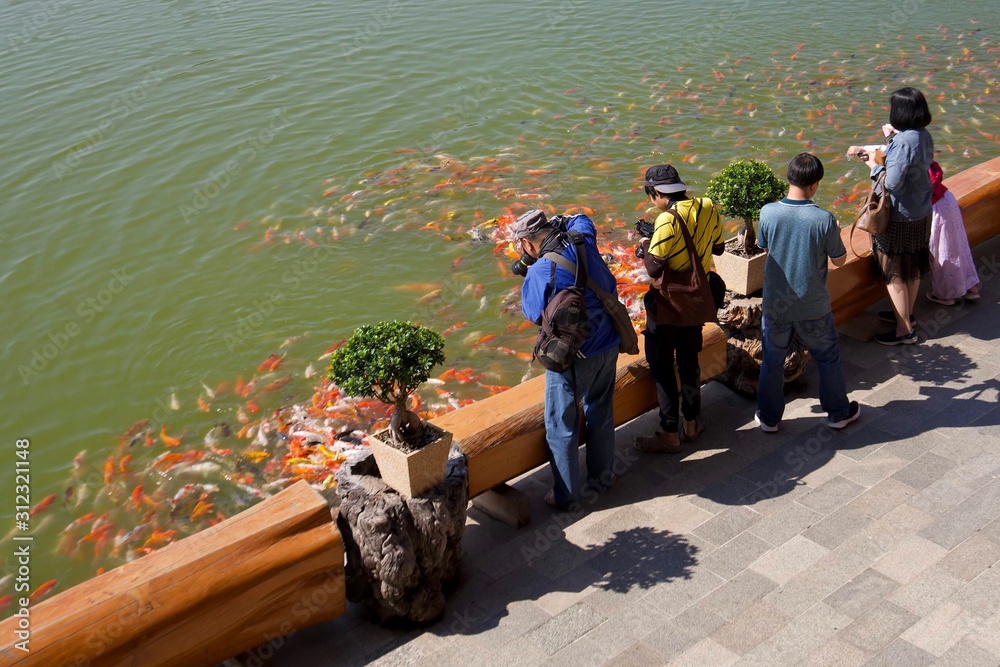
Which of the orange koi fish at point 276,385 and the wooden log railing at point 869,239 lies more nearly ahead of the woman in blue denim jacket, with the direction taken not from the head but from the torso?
the wooden log railing

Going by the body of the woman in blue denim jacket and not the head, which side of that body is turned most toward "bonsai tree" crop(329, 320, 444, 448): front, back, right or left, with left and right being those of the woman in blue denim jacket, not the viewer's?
left

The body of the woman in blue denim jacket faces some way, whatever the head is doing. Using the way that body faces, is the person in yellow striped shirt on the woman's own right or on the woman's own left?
on the woman's own left

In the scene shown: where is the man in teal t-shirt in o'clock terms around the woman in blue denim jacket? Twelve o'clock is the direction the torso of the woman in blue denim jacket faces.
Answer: The man in teal t-shirt is roughly at 8 o'clock from the woman in blue denim jacket.

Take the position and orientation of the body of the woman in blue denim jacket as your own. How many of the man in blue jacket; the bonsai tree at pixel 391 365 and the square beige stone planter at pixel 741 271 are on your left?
3

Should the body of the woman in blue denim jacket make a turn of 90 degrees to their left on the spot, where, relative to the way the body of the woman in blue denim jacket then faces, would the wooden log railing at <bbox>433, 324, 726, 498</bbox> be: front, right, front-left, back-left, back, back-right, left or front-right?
front

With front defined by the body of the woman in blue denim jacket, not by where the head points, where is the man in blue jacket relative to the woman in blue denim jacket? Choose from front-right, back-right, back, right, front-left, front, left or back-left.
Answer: left

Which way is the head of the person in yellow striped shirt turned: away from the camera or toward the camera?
away from the camera

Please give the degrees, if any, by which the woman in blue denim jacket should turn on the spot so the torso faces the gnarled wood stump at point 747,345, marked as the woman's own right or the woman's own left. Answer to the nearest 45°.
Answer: approximately 90° to the woman's own left

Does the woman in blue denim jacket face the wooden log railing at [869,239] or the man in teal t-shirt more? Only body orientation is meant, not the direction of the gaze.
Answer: the wooden log railing

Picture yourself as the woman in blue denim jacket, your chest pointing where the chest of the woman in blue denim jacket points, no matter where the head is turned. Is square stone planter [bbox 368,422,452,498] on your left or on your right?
on your left

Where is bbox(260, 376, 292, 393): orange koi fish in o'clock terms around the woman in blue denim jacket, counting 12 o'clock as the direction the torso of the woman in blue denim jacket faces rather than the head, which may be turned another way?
The orange koi fish is roughly at 10 o'clock from the woman in blue denim jacket.

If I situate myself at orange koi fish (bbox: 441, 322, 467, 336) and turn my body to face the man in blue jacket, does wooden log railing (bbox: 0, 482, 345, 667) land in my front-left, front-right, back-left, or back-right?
front-right

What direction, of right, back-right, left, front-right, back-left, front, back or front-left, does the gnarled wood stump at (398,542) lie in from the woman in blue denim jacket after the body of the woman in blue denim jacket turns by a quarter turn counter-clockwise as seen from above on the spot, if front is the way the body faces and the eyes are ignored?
front

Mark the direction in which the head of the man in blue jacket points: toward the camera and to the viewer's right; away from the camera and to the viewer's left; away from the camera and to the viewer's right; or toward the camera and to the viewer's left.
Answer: away from the camera and to the viewer's left

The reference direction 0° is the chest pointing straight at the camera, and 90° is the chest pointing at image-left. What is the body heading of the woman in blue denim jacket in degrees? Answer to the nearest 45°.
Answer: approximately 135°

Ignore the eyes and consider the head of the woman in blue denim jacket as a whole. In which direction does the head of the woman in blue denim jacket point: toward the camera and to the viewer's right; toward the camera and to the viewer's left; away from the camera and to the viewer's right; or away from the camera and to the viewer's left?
away from the camera and to the viewer's left

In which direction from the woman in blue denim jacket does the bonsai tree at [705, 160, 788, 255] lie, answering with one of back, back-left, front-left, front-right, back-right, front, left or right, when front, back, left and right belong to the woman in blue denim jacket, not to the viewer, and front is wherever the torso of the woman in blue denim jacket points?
left
